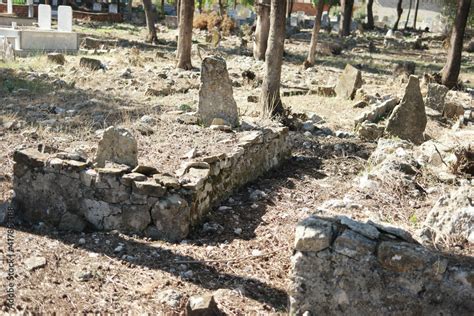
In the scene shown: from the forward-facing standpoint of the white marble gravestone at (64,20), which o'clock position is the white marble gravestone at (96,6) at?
the white marble gravestone at (96,6) is roughly at 6 o'clock from the white marble gravestone at (64,20).

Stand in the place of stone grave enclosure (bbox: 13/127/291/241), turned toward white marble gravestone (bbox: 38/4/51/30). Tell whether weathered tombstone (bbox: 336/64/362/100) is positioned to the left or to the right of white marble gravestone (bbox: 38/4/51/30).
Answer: right

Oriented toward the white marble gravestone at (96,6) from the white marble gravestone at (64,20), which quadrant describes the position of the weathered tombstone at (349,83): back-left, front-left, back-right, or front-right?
back-right

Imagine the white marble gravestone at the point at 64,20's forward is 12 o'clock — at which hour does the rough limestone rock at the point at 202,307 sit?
The rough limestone rock is roughly at 12 o'clock from the white marble gravestone.

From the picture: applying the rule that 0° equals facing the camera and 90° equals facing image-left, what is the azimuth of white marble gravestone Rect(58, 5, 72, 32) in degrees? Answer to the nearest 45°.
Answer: approximately 0°

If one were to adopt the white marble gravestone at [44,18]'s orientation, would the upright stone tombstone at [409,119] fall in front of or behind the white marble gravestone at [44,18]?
in front

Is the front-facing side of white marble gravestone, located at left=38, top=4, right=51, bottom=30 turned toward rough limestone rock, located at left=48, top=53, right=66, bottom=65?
yes

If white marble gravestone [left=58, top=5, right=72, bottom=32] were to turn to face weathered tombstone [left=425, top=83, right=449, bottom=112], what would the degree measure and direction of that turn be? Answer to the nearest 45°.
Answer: approximately 45° to its left

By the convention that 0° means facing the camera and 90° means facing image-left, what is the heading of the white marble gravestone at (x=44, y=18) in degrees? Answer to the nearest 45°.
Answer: approximately 0°

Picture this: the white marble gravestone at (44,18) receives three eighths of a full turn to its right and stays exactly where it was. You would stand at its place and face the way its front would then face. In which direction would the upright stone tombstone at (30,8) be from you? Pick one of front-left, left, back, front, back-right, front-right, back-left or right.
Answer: front-right
